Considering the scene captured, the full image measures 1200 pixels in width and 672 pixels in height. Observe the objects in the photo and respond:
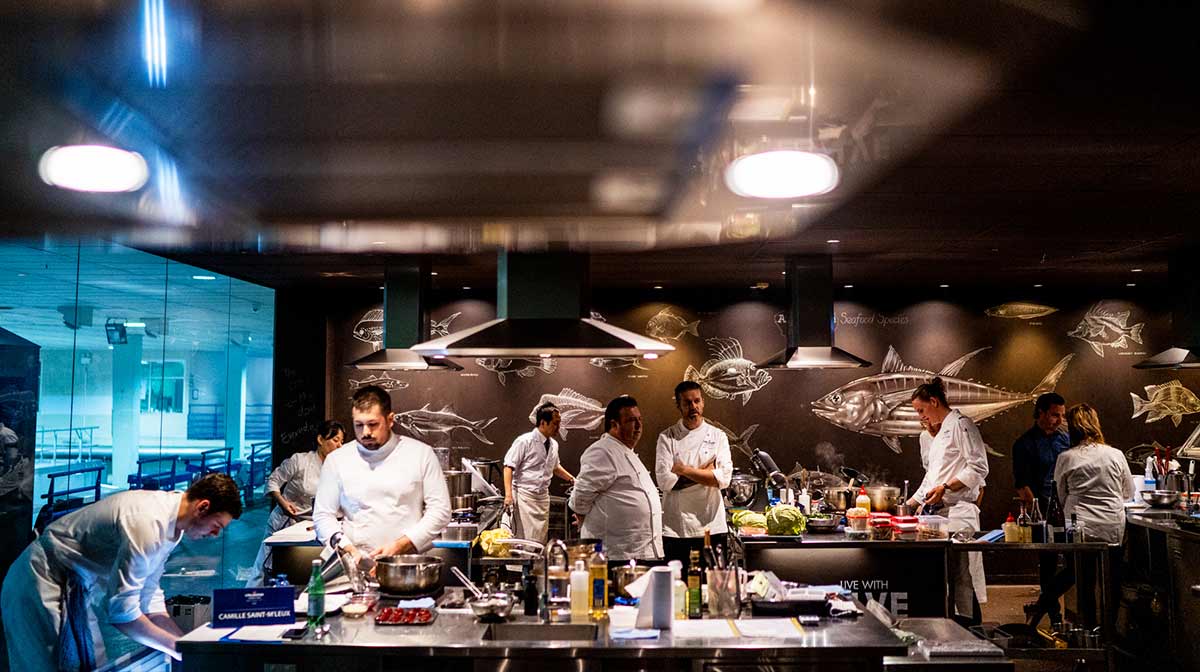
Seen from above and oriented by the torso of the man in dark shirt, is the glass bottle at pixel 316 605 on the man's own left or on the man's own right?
on the man's own right

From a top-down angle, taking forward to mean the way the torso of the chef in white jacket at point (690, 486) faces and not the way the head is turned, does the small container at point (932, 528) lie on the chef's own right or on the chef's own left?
on the chef's own left

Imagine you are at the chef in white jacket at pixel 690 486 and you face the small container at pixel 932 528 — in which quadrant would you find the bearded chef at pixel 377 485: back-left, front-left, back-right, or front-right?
back-right

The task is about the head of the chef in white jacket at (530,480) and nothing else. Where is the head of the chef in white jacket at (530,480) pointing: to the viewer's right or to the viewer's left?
to the viewer's right

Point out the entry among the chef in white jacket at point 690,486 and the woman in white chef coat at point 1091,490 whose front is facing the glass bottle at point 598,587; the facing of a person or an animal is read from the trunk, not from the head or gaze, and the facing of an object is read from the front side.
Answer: the chef in white jacket

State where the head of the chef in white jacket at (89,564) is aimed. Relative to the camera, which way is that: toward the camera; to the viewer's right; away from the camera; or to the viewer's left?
to the viewer's right

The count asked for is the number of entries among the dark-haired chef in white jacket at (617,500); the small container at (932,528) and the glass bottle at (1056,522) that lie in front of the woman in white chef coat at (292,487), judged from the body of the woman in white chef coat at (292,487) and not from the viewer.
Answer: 3
